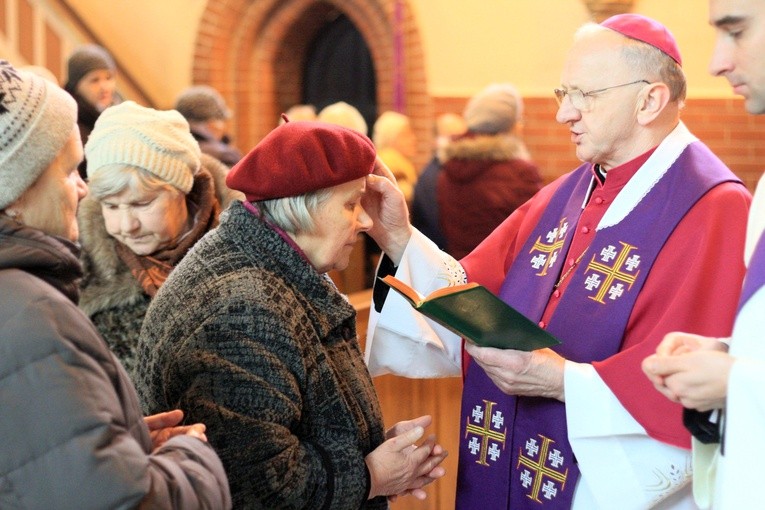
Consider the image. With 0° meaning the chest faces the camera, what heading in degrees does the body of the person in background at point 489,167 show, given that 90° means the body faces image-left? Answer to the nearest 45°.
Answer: approximately 180°

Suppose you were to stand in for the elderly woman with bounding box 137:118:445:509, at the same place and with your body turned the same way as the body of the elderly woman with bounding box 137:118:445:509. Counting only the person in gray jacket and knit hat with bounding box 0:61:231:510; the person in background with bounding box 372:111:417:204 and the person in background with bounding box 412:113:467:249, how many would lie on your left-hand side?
2

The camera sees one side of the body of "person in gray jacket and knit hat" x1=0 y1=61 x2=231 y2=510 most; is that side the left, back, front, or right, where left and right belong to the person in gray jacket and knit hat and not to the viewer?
right

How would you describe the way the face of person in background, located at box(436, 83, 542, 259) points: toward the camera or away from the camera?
away from the camera

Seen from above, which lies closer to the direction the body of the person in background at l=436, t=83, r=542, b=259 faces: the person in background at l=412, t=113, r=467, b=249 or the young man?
the person in background

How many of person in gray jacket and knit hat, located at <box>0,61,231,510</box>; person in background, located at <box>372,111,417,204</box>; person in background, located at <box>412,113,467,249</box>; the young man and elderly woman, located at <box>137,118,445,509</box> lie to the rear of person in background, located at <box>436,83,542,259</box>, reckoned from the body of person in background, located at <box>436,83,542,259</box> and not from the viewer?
3

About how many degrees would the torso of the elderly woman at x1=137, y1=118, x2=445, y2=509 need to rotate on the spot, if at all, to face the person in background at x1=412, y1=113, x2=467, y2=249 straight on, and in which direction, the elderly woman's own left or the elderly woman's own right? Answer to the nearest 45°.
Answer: approximately 90° to the elderly woman's own left

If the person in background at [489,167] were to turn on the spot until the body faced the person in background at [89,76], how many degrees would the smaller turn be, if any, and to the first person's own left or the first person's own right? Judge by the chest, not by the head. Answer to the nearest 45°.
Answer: approximately 90° to the first person's own left

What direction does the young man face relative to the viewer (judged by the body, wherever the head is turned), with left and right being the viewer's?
facing to the left of the viewer

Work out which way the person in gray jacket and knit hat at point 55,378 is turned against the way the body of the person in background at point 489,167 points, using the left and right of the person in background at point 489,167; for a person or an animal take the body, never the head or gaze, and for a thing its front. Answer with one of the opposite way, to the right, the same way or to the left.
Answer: to the right

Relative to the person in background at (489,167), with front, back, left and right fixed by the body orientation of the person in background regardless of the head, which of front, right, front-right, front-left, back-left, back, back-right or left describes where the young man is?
back

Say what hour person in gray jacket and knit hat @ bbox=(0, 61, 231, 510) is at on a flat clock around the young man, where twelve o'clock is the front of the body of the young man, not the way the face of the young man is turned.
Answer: The person in gray jacket and knit hat is roughly at 11 o'clock from the young man.

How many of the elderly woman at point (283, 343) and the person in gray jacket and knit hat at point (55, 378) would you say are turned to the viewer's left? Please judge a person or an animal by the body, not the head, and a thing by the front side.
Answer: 0

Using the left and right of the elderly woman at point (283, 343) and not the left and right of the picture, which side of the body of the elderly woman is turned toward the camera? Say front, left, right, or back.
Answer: right

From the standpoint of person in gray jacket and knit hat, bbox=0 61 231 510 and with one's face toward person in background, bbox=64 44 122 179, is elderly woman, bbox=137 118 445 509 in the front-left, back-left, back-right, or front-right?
front-right

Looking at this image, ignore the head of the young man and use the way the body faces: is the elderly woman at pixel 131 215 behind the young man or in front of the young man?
in front
